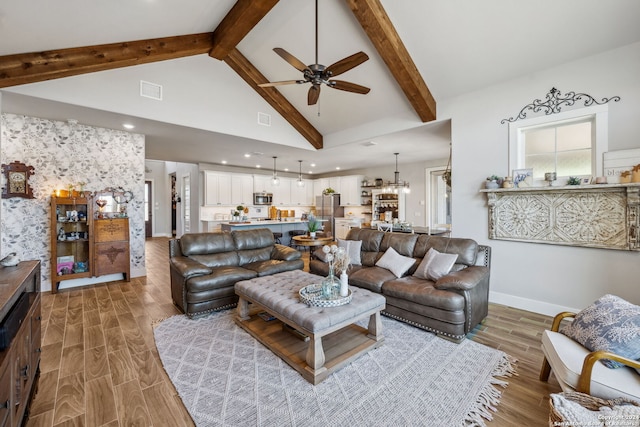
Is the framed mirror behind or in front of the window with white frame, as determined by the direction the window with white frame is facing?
in front

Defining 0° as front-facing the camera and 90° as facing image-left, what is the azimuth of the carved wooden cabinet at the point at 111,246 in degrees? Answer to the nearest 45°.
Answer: approximately 0°

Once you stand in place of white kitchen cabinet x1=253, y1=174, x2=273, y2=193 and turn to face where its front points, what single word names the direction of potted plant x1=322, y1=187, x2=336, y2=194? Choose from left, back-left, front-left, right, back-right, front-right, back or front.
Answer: left

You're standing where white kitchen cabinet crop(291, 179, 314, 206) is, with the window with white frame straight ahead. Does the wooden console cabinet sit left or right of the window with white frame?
right

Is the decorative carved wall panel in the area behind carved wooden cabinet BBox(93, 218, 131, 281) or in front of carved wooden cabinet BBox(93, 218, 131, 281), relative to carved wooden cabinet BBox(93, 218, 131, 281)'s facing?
in front

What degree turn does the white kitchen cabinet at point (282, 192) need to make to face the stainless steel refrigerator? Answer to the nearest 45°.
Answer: approximately 90° to its left

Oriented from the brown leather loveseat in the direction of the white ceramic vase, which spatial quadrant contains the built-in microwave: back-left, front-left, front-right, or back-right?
back-left

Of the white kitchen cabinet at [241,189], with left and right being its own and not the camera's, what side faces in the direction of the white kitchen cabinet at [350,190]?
left

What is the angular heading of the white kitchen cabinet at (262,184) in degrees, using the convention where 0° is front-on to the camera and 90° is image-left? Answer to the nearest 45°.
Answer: approximately 0°

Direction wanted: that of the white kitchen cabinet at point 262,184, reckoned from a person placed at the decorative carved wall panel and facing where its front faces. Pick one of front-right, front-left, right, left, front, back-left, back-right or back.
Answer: front-right

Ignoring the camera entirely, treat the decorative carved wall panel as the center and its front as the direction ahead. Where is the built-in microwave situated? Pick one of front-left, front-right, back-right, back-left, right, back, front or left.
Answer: front-right

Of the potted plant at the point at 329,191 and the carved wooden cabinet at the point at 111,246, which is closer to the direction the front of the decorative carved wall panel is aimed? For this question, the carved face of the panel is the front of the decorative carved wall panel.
the carved wooden cabinet

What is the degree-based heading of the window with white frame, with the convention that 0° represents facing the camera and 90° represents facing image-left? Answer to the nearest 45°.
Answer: approximately 45°
